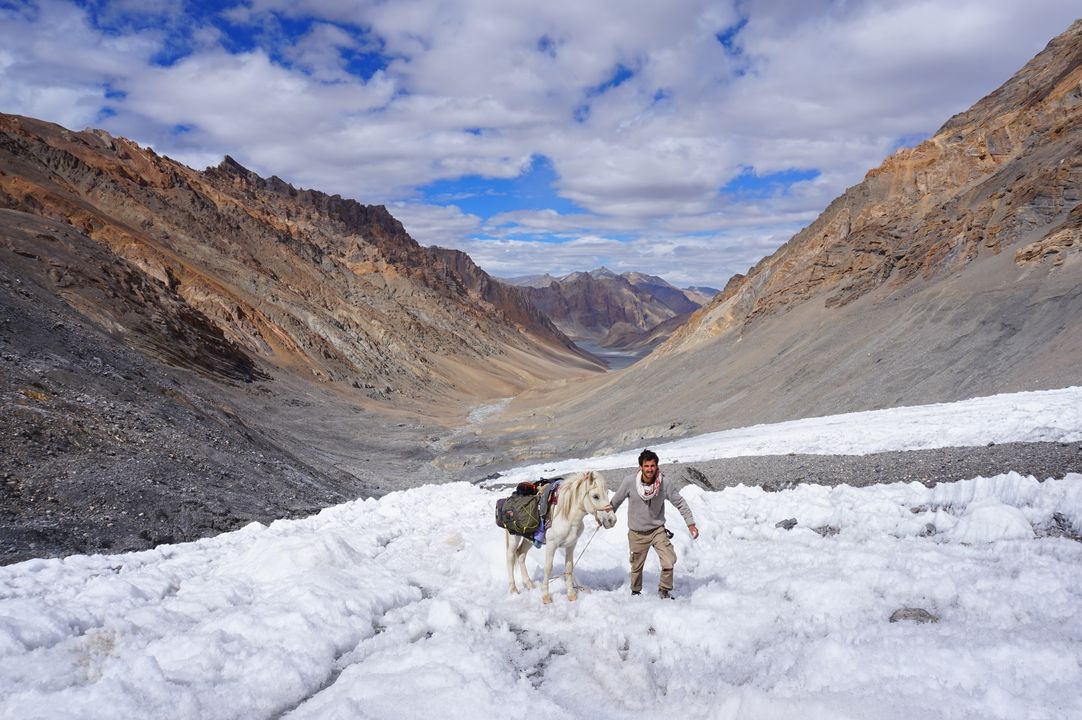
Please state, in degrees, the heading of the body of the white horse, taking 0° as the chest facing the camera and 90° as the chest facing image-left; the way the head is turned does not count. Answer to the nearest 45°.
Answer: approximately 315°

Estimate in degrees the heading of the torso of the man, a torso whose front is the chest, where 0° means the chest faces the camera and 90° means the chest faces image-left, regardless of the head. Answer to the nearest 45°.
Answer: approximately 0°
